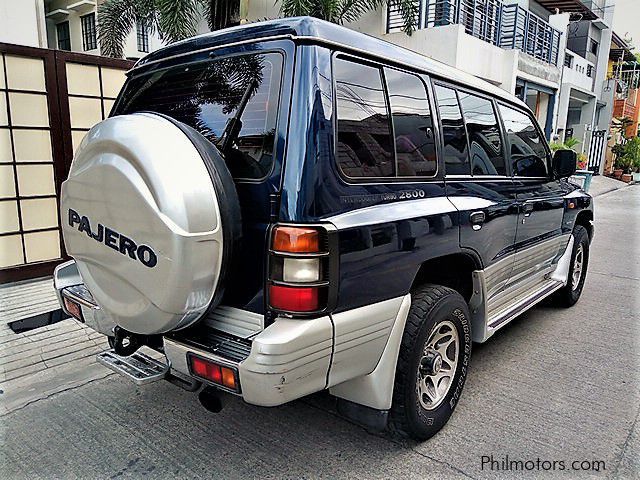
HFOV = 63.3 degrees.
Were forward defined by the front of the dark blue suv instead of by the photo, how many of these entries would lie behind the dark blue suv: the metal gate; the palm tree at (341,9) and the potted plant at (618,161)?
0

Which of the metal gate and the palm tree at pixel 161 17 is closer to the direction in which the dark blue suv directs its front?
the metal gate

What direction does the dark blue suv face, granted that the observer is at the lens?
facing away from the viewer and to the right of the viewer

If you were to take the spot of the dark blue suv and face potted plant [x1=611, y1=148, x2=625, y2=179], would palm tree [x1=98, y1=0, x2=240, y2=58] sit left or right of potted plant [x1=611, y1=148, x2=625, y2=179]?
left

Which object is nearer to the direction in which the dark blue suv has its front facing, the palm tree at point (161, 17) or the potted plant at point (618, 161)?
the potted plant

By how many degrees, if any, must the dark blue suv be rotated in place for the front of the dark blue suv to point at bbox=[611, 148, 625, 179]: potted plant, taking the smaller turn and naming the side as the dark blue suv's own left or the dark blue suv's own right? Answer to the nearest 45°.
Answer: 0° — it already faces it

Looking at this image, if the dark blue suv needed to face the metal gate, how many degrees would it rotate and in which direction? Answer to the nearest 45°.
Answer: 0° — it already faces it

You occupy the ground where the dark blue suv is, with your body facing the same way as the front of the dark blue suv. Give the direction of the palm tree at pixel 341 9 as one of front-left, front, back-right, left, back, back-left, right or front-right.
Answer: front-left

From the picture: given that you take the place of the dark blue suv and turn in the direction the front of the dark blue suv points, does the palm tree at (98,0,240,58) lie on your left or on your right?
on your left

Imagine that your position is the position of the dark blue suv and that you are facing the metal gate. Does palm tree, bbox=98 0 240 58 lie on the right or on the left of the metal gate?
left
